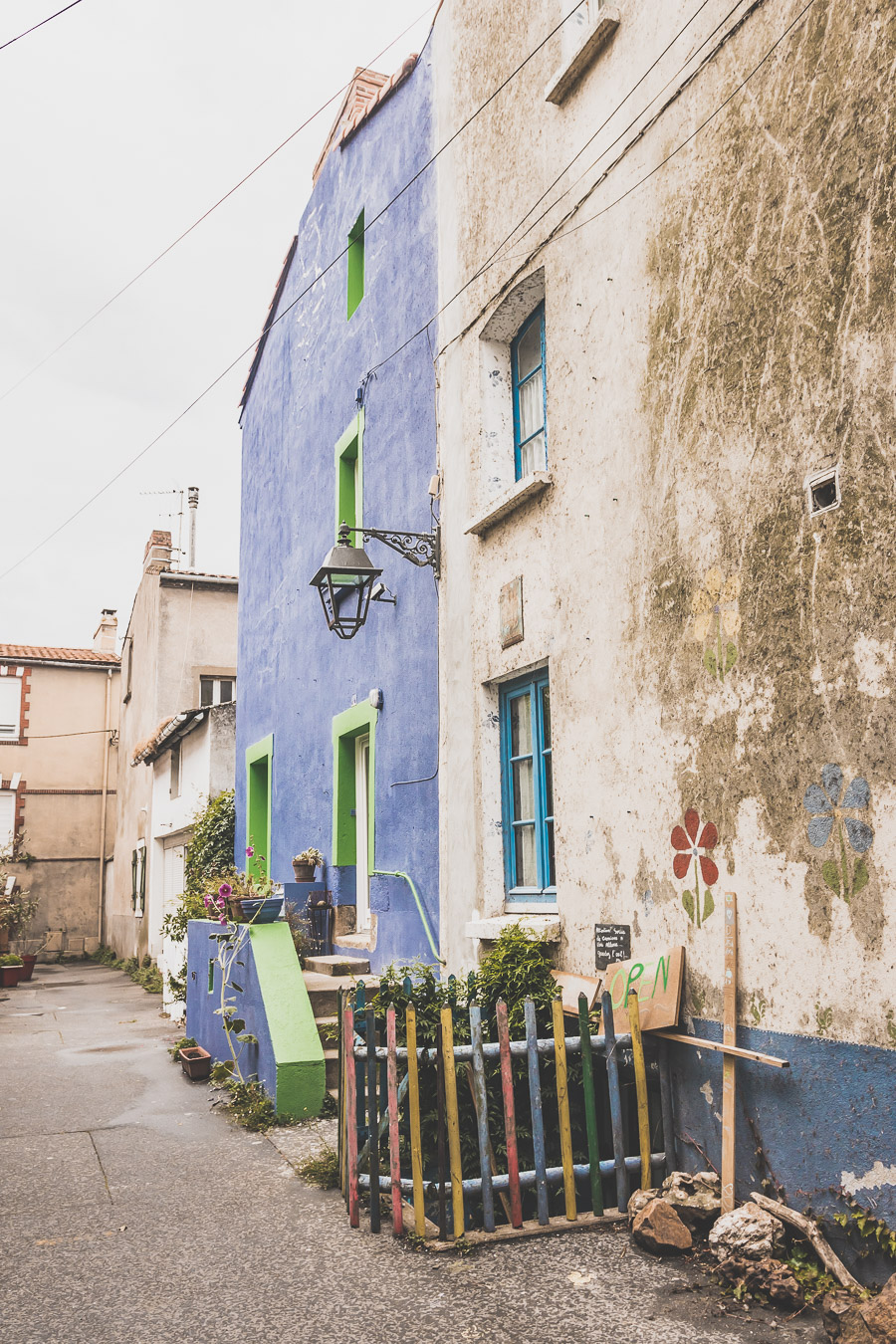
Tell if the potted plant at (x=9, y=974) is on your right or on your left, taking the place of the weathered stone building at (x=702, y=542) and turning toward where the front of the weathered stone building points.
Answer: on your right

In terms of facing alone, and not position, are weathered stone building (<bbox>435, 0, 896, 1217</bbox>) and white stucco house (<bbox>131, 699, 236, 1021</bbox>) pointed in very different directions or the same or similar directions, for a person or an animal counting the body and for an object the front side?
same or similar directions

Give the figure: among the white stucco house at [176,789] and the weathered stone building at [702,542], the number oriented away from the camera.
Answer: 0

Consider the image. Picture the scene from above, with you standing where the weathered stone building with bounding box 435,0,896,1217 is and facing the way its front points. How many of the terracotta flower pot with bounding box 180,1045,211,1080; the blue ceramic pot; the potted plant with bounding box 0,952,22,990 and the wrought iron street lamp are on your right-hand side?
4

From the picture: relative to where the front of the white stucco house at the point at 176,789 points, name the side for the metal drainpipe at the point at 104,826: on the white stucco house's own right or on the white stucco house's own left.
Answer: on the white stucco house's own right

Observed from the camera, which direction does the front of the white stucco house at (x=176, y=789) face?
facing the viewer and to the left of the viewer

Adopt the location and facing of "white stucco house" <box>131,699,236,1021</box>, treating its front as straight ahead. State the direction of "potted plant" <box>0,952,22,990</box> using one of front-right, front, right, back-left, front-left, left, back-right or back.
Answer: right

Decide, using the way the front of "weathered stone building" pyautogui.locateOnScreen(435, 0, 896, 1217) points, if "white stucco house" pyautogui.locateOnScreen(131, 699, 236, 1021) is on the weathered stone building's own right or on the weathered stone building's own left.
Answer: on the weathered stone building's own right

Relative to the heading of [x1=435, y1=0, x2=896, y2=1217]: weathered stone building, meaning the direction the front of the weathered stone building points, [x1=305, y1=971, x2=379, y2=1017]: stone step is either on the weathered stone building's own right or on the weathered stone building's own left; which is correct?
on the weathered stone building's own right

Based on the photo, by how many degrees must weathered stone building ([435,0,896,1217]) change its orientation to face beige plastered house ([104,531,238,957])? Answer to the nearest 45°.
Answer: approximately 90° to its right

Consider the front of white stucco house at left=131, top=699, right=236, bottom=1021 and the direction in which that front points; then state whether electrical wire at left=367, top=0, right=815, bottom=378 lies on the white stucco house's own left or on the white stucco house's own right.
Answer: on the white stucco house's own left

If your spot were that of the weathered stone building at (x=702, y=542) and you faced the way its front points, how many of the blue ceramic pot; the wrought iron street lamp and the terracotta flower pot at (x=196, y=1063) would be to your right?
3
